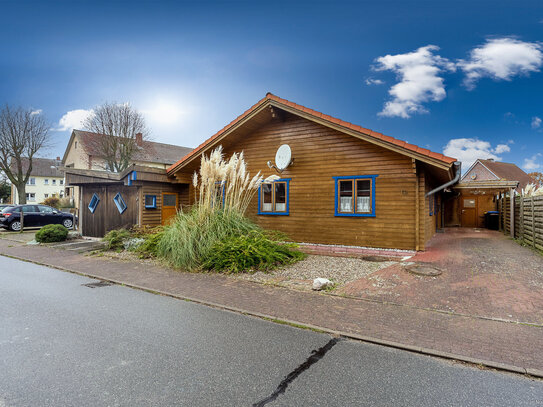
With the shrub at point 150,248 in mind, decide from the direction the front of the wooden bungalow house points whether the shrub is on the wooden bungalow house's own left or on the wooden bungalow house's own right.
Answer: on the wooden bungalow house's own right

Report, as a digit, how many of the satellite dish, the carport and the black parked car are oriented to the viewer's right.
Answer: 1

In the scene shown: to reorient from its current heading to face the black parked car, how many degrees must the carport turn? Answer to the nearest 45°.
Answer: approximately 45° to its right

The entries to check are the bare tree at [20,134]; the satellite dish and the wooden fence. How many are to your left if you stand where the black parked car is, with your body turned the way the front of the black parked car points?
1

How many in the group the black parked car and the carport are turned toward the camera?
1

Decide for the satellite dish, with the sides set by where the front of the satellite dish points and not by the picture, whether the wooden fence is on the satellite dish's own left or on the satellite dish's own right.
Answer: on the satellite dish's own left

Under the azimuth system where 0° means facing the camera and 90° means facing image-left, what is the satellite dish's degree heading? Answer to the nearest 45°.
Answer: approximately 45°

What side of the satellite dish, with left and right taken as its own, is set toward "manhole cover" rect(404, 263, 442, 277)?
left

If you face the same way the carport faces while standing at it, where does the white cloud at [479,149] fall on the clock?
The white cloud is roughly at 6 o'clock from the carport.

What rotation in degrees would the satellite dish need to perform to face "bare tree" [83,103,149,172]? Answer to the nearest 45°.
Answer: approximately 90° to its right

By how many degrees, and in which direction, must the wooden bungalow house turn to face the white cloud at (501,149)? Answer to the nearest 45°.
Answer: approximately 135° to its left

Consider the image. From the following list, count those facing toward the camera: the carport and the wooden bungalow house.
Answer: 2
